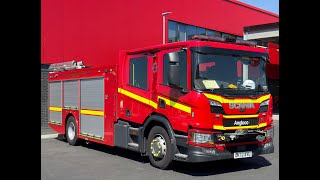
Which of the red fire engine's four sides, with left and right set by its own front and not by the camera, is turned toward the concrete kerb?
back
